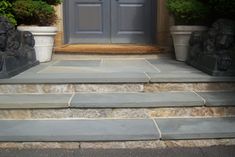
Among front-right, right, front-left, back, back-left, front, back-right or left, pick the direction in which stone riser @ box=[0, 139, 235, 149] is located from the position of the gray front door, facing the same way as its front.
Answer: front

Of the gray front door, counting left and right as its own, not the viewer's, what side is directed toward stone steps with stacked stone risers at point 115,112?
front

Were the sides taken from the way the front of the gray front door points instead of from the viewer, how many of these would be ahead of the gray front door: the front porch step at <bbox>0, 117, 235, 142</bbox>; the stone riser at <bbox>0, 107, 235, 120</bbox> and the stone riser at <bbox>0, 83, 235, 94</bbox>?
3

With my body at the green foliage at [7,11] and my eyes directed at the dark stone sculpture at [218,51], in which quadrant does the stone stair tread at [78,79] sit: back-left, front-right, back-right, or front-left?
front-right

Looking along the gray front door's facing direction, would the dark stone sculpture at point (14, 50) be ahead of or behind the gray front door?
ahead

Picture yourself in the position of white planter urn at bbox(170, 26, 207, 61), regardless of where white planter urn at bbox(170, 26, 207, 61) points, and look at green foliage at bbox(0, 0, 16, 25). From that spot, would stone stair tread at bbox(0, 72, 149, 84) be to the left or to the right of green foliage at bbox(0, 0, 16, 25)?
left

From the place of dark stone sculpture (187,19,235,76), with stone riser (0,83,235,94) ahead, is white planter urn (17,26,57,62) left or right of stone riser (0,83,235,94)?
right

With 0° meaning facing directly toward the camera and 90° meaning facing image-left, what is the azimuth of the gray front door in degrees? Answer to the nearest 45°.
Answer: approximately 0°

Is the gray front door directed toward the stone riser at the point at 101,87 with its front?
yes

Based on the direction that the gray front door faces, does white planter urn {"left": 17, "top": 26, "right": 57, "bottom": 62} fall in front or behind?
in front

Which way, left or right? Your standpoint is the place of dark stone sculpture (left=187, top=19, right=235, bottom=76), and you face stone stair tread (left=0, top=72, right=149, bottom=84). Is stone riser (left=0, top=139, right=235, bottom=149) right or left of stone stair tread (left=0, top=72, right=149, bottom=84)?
left

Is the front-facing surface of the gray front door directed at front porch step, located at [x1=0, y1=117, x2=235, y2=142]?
yes

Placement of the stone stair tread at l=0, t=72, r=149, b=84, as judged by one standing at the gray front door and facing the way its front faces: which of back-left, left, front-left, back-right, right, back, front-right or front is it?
front
